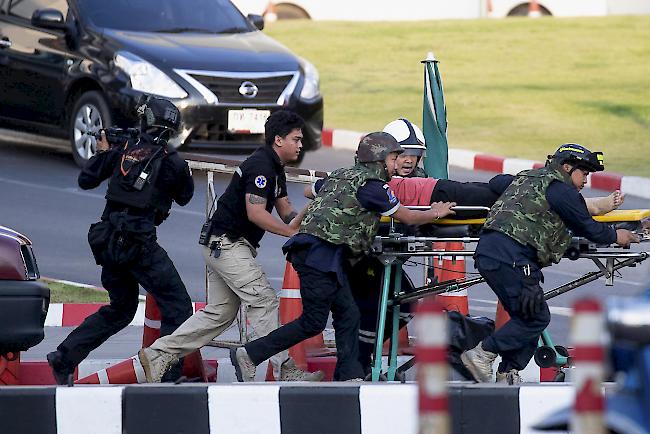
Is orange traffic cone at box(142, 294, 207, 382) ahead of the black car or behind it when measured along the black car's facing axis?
ahead

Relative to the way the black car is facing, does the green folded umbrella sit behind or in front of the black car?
in front

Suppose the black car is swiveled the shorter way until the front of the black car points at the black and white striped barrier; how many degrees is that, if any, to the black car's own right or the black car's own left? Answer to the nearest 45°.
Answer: approximately 45° to the black car's own right

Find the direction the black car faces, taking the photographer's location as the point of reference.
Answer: facing the viewer and to the right of the viewer

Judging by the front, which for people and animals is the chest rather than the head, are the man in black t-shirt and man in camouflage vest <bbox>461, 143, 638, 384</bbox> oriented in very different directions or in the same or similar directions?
same or similar directions
